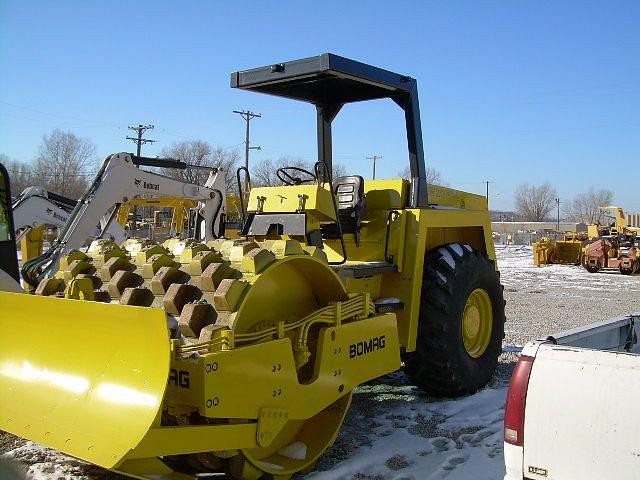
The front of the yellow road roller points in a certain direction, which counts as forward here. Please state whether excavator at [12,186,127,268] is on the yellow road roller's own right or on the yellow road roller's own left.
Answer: on the yellow road roller's own right

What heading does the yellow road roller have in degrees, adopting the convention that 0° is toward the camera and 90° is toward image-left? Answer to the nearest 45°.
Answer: approximately 45°

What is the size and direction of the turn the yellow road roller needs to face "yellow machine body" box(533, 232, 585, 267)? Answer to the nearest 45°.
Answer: approximately 180°

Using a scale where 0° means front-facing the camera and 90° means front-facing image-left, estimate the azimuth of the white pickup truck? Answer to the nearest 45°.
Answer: approximately 225°

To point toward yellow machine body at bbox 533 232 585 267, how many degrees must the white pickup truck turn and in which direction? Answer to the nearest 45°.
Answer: approximately 45° to its left
